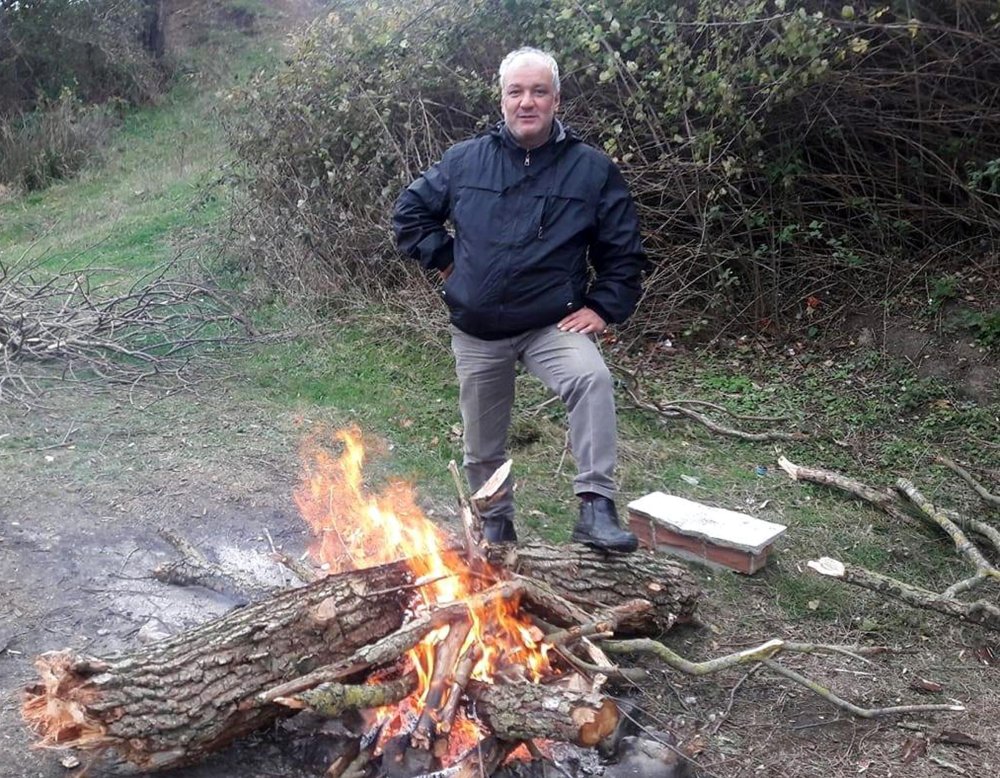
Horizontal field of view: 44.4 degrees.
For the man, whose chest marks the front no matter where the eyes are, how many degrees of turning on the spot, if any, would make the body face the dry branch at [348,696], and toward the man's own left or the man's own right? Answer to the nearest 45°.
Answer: approximately 45° to the man's own right

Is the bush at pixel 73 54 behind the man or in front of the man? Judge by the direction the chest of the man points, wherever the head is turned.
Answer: behind

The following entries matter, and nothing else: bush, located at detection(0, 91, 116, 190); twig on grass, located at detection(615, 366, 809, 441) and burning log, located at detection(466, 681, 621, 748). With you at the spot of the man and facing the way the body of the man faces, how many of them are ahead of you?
1

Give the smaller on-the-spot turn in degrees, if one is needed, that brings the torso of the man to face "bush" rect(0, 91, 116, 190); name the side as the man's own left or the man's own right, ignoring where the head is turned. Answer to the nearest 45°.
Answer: approximately 135° to the man's own right

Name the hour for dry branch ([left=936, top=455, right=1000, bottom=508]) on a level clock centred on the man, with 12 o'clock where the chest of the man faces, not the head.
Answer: The dry branch is roughly at 8 o'clock from the man.

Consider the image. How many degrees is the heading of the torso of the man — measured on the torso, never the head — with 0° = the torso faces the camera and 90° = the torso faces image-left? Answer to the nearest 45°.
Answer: approximately 0°
